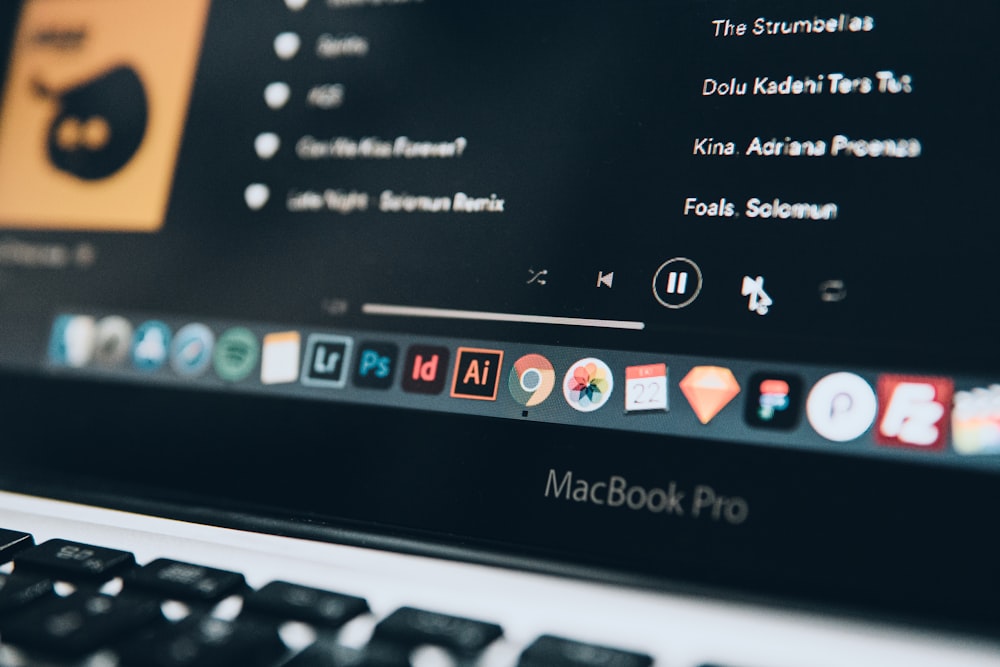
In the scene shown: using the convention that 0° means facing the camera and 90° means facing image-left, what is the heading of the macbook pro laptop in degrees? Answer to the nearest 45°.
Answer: approximately 45°
